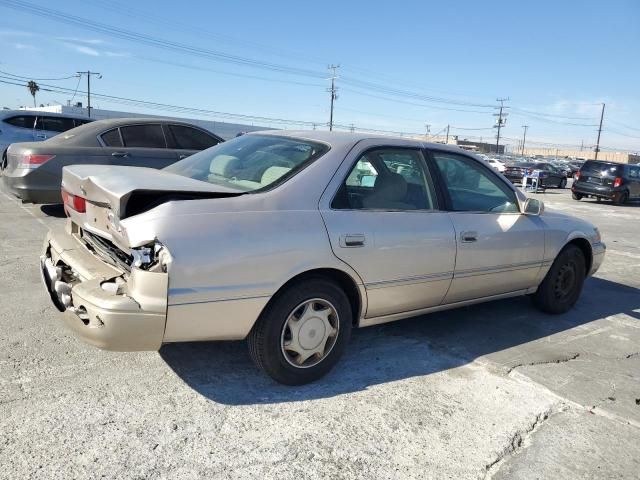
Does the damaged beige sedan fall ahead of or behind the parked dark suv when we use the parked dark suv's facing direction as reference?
behind

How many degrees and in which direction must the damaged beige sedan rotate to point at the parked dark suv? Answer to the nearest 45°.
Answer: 0° — it already faces it

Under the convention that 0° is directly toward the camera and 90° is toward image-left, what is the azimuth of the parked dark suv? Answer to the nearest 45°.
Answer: approximately 225°

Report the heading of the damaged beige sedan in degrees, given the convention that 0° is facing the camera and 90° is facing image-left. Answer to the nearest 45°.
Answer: approximately 225°
